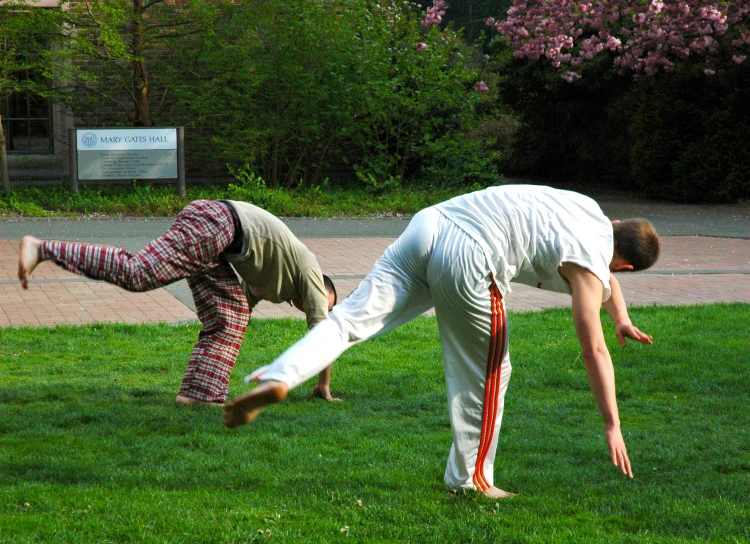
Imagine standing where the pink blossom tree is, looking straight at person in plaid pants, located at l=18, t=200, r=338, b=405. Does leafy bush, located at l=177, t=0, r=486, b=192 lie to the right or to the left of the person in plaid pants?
right

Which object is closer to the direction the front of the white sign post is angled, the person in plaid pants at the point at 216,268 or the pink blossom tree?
the person in plaid pants

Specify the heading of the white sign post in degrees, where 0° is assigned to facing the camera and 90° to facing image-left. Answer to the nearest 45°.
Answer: approximately 0°

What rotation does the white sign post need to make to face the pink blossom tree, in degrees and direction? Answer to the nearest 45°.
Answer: approximately 90° to its left

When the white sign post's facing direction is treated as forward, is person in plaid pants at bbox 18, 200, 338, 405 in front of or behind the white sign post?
in front

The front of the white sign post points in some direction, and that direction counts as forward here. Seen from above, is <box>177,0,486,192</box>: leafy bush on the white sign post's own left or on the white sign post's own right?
on the white sign post's own left
